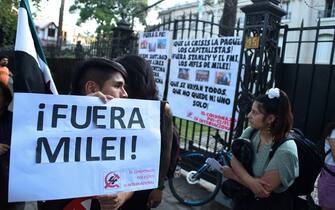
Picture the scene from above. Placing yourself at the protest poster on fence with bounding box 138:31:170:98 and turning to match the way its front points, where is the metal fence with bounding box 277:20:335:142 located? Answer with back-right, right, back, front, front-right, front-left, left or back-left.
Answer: front-left

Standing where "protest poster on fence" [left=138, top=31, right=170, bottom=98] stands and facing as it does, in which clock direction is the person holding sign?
The person holding sign is roughly at 12 o'clock from the protest poster on fence.

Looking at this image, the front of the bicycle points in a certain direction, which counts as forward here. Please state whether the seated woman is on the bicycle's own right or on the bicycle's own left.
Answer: on the bicycle's own left

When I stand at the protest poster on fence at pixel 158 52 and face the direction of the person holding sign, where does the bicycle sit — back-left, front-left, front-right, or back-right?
front-left

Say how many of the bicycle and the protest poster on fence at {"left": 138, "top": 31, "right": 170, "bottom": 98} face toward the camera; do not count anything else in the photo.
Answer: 1

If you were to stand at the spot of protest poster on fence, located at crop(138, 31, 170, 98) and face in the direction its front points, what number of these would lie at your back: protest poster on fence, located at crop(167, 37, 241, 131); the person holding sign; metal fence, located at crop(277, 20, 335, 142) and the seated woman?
0

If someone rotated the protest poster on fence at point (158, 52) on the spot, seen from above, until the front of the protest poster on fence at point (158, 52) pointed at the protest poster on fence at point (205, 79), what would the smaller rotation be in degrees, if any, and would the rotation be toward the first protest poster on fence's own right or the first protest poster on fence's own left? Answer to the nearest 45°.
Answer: approximately 45° to the first protest poster on fence's own left

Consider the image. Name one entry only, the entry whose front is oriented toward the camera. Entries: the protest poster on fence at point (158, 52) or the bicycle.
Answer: the protest poster on fence

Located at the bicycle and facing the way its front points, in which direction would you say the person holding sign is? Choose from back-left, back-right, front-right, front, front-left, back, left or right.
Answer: left

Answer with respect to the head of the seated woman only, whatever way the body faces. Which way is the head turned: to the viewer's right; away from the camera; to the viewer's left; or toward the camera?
to the viewer's left

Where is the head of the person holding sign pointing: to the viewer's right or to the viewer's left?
to the viewer's right

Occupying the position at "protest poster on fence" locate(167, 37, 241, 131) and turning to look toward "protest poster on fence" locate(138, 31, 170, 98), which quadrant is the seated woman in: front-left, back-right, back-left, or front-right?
back-left

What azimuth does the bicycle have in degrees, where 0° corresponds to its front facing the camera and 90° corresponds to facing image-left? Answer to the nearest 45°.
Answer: approximately 90°

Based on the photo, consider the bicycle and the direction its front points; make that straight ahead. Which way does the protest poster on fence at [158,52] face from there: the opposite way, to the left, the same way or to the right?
to the left

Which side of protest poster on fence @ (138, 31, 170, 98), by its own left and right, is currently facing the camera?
front
